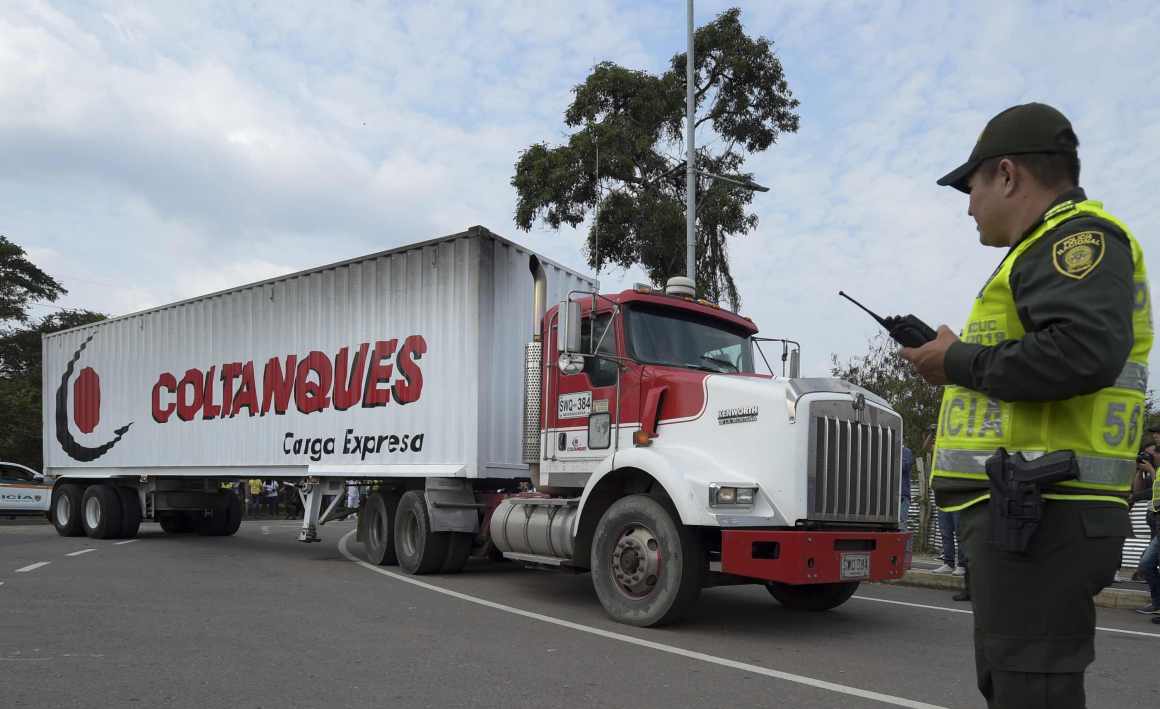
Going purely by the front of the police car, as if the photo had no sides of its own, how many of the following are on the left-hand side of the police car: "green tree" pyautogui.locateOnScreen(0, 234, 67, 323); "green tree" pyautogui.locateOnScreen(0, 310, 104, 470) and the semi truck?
2

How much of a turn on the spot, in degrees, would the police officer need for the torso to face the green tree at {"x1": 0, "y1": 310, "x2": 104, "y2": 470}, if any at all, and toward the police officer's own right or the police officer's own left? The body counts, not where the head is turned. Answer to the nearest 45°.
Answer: approximately 45° to the police officer's own right

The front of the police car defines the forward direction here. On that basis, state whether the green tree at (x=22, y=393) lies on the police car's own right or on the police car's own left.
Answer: on the police car's own left

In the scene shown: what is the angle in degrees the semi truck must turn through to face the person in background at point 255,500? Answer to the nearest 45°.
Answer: approximately 135° to its left

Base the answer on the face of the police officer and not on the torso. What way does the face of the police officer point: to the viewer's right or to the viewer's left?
to the viewer's left

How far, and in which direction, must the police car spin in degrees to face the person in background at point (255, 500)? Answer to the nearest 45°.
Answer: approximately 45° to its left

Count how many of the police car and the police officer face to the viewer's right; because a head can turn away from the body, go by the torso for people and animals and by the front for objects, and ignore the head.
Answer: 1

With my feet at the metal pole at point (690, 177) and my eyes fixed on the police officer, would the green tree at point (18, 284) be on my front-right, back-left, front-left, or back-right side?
back-right

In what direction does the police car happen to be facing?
to the viewer's right

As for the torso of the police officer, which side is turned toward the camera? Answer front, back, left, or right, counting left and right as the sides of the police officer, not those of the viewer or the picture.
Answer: left

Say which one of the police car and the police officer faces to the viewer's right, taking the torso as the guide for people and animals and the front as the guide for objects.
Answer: the police car
